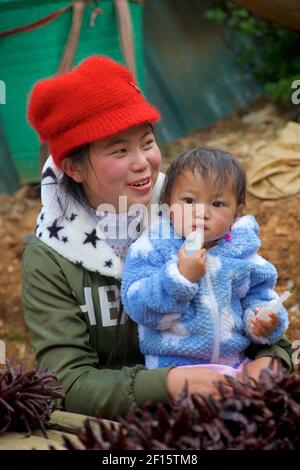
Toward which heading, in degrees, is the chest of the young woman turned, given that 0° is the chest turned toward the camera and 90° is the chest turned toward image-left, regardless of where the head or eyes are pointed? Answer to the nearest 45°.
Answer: approximately 315°

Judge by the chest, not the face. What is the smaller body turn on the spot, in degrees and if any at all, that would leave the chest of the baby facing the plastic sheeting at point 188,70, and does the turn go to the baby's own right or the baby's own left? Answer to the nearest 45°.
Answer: approximately 180°

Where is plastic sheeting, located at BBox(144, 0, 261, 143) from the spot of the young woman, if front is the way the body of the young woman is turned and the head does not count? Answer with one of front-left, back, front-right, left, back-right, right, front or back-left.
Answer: back-left

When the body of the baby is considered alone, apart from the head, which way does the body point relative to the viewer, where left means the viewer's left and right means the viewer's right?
facing the viewer
